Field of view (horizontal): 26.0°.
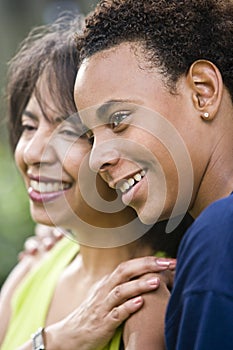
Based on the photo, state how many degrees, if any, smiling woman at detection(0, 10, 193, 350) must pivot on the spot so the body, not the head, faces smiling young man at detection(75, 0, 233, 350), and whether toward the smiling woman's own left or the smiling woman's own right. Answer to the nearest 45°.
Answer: approximately 90° to the smiling woman's own left

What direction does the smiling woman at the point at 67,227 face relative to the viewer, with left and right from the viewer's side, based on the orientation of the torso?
facing the viewer and to the left of the viewer
